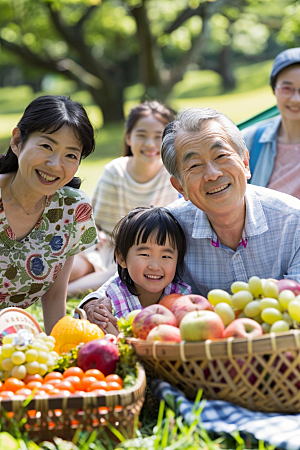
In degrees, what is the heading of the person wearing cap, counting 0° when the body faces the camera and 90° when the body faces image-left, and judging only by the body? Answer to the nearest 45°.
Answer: approximately 0°

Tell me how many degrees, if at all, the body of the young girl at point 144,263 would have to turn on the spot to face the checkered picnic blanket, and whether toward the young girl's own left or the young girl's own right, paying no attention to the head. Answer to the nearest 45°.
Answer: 0° — they already face it

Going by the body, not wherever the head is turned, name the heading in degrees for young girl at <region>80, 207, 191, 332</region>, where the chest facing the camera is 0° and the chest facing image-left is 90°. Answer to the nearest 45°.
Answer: approximately 0°

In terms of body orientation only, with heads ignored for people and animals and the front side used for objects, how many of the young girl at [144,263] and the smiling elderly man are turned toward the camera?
2

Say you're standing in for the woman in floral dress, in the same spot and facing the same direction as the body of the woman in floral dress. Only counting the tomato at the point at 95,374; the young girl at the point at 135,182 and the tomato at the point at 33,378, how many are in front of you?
2
